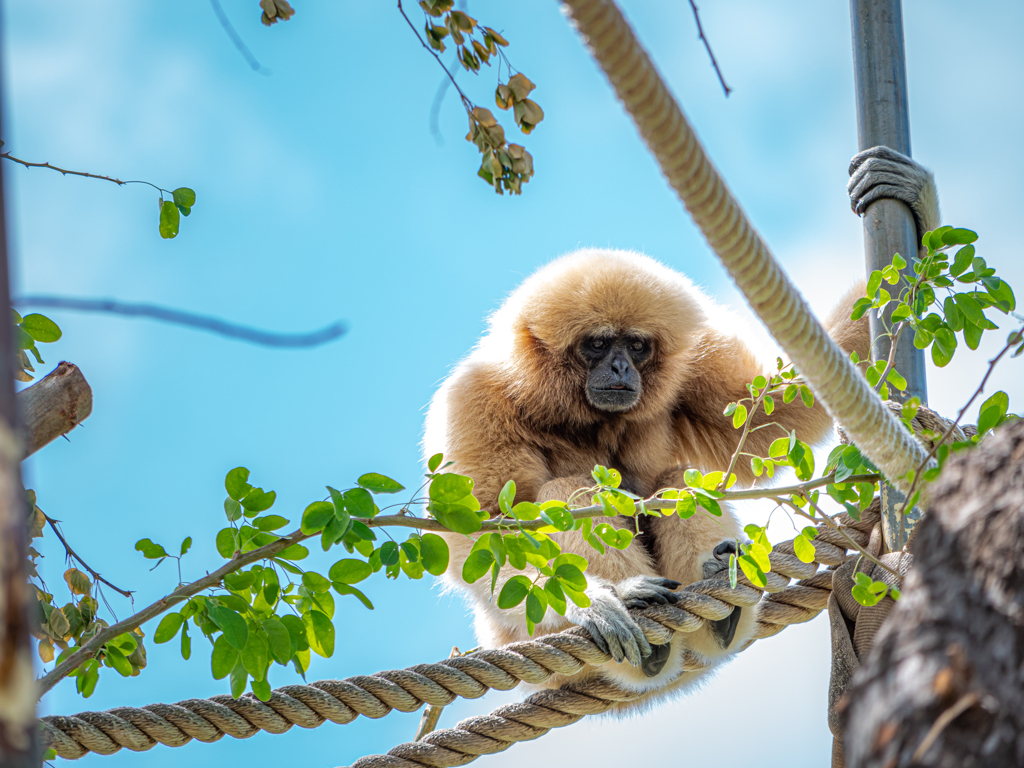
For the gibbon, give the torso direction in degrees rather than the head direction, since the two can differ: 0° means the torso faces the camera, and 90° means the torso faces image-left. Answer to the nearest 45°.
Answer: approximately 0°

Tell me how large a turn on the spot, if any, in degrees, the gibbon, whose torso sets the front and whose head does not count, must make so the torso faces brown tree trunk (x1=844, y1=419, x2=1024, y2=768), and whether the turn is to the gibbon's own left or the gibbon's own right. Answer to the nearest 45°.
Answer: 0° — it already faces it

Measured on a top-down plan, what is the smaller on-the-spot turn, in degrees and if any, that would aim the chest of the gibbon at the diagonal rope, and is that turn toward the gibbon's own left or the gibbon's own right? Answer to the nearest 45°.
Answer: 0° — it already faces it
